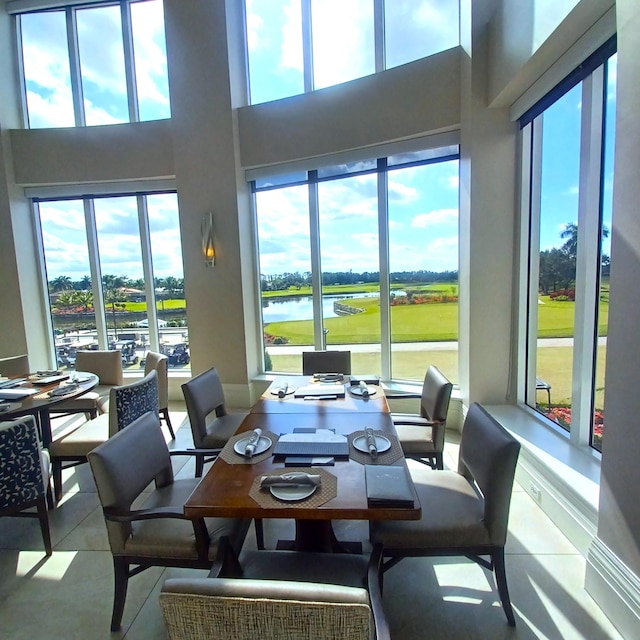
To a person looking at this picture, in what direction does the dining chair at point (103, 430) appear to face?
facing away from the viewer and to the left of the viewer

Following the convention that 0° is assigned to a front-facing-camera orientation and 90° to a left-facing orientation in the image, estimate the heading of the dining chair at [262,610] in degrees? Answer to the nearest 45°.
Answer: approximately 180°

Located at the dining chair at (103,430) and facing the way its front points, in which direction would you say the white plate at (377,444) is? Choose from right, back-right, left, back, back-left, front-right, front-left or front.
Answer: back

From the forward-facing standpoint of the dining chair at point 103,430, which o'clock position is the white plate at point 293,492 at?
The white plate is roughly at 7 o'clock from the dining chair.

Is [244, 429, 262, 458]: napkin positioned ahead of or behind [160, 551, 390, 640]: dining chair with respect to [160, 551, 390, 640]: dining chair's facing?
ahead

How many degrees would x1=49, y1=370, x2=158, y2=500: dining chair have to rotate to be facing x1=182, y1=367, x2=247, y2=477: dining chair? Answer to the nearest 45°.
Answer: approximately 180°

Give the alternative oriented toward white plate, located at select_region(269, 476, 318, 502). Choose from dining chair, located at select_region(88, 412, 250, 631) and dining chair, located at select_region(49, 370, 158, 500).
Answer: dining chair, located at select_region(88, 412, 250, 631)

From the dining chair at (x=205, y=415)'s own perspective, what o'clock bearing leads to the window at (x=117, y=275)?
The window is roughly at 7 o'clock from the dining chair.

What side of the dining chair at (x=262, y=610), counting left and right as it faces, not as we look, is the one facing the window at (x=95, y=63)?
front

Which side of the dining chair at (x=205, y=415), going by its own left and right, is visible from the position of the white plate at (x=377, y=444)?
front

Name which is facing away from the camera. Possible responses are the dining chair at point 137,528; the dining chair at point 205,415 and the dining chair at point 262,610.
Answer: the dining chair at point 262,610

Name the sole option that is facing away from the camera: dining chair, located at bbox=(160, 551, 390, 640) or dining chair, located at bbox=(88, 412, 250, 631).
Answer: dining chair, located at bbox=(160, 551, 390, 640)

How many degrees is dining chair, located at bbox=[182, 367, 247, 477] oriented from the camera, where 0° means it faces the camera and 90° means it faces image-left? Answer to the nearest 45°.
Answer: approximately 315°

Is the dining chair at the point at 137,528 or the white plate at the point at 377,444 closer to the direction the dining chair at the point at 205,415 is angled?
the white plate

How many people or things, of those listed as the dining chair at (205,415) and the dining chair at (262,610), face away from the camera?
1
